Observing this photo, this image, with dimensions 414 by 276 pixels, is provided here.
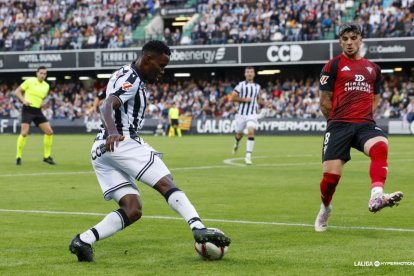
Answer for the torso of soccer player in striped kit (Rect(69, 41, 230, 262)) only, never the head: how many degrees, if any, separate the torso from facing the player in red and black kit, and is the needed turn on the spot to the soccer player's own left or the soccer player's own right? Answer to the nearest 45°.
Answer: approximately 45° to the soccer player's own left

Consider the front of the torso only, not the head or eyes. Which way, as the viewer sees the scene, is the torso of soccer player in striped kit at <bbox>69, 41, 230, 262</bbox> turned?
to the viewer's right

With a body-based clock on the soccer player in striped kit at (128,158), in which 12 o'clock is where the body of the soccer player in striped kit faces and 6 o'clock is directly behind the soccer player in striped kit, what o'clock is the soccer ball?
The soccer ball is roughly at 1 o'clock from the soccer player in striped kit.

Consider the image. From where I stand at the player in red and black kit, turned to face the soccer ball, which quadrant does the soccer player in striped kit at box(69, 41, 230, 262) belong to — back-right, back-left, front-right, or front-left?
front-right
